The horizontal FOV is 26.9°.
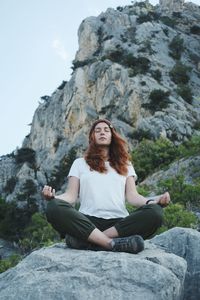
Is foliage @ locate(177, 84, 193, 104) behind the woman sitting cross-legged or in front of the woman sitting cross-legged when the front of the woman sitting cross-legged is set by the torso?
behind

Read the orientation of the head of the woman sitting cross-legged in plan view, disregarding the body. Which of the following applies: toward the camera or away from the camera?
toward the camera

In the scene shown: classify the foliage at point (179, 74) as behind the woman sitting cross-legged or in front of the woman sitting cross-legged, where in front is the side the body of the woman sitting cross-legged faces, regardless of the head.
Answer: behind

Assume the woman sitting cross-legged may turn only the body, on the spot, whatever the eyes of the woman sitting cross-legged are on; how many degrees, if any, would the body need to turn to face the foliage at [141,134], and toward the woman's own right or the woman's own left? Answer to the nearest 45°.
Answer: approximately 180°

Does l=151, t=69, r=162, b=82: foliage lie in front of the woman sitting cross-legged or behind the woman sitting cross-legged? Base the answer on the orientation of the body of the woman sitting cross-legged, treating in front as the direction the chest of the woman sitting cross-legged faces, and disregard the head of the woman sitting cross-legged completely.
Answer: behind

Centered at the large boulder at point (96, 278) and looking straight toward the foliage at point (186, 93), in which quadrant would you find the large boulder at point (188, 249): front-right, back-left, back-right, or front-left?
front-right

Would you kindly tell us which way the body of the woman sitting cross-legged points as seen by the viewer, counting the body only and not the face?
toward the camera

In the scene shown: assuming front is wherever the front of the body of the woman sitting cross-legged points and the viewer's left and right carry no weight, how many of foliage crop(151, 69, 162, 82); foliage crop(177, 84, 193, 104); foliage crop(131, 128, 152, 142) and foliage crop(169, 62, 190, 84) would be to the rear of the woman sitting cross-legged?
4

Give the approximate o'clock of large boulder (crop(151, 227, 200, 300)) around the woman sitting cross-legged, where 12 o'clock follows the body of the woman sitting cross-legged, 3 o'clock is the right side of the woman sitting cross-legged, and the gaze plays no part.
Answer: The large boulder is roughly at 9 o'clock from the woman sitting cross-legged.
